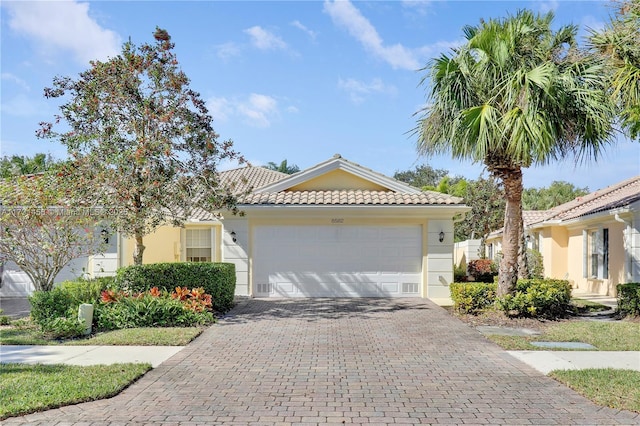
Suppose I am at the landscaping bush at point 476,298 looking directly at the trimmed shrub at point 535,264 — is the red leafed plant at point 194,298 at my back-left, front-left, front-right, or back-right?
back-left

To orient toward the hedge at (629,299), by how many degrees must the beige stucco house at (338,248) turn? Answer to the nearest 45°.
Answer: approximately 45° to its left

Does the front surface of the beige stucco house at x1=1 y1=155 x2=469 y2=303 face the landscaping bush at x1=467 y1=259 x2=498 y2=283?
no

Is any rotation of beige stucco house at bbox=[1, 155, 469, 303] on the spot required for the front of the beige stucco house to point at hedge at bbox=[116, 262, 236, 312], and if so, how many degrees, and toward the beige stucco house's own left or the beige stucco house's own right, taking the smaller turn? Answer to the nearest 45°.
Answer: approximately 45° to the beige stucco house's own right

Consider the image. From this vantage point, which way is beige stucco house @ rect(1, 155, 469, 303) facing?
toward the camera

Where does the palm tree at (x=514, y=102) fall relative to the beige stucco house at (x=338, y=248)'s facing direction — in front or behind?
in front

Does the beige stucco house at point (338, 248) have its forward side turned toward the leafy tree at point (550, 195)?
no

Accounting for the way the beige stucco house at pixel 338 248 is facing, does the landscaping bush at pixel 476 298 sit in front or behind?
in front

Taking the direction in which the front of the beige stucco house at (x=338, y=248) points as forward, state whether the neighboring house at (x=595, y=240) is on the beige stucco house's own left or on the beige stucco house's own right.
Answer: on the beige stucco house's own left
